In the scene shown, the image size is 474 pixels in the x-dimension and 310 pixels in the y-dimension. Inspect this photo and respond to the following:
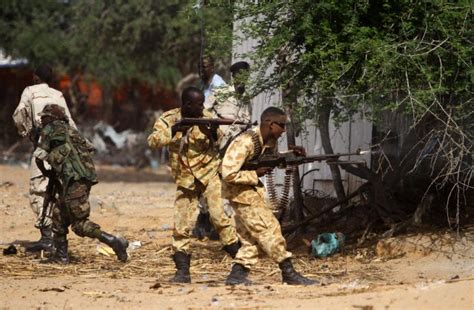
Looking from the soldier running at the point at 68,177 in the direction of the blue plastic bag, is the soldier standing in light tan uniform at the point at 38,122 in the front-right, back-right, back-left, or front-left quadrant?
back-left

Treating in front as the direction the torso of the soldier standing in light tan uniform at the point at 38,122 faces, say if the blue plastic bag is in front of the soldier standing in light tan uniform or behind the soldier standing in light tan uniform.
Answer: behind

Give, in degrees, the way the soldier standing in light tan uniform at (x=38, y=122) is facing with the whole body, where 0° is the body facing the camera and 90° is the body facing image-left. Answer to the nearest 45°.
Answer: approximately 135°

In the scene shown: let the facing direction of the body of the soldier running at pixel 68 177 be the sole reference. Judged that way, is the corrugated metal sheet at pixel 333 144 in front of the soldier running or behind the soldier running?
behind

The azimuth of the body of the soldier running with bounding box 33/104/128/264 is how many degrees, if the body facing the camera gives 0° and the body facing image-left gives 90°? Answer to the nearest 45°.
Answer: approximately 90°
